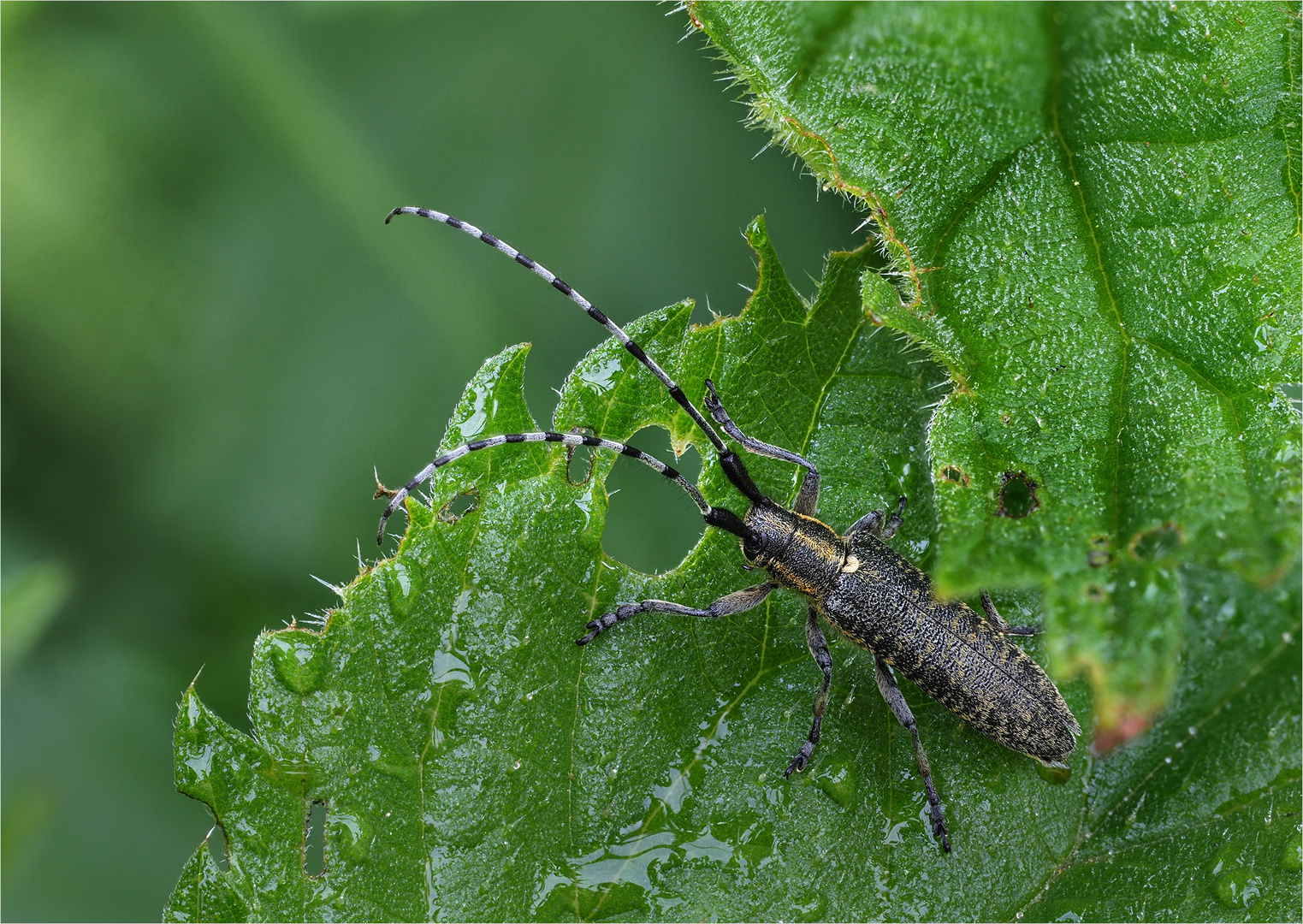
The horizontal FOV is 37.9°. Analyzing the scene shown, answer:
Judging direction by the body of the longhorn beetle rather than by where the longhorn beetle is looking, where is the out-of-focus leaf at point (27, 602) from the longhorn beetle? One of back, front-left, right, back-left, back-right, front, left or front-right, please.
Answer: front-left

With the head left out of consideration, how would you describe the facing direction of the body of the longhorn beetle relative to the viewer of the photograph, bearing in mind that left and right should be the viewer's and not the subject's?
facing away from the viewer and to the left of the viewer

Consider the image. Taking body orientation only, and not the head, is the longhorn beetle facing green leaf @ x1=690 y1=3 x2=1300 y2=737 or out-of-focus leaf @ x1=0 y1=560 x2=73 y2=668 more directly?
the out-of-focus leaf
